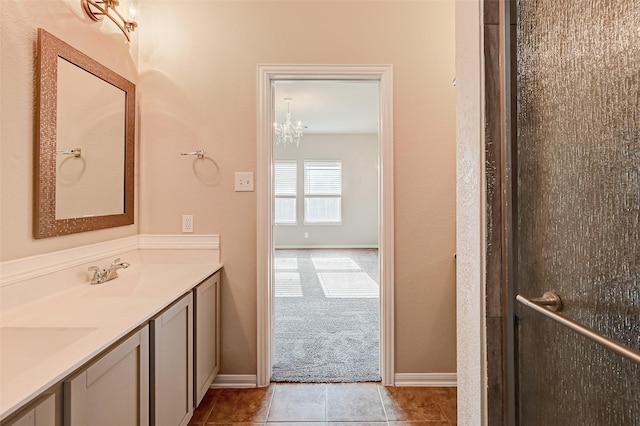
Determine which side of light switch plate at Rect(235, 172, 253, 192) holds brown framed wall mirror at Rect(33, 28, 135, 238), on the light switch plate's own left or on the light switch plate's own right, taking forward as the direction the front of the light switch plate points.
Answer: on the light switch plate's own right

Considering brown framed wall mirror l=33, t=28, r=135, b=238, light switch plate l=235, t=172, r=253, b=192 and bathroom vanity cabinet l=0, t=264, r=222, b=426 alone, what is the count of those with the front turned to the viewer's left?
0

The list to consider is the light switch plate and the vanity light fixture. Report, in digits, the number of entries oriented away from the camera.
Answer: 0

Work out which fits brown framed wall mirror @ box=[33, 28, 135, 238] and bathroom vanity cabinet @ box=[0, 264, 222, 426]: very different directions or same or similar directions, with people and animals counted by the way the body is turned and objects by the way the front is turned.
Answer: same or similar directions

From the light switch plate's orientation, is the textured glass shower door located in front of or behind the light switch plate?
in front

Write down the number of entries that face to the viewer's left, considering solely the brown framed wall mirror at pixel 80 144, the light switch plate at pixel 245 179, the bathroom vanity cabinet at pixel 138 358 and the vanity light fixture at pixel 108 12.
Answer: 0

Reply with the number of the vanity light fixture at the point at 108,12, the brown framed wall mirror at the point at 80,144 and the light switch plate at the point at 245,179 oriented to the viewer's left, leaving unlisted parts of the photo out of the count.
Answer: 0

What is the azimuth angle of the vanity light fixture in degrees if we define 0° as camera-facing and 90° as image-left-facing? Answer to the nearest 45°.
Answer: approximately 315°

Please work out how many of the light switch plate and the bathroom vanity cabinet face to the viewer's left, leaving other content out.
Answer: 0

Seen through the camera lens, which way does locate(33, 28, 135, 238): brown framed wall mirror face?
facing the viewer and to the right of the viewer

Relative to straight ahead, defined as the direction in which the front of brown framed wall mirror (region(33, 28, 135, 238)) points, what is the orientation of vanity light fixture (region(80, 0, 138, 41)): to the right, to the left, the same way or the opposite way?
the same way

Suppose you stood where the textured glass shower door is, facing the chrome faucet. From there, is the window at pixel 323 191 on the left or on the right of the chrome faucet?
right

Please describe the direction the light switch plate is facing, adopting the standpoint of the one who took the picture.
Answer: facing the viewer

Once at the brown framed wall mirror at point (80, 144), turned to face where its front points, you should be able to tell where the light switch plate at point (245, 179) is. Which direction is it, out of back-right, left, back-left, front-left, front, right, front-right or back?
front-left

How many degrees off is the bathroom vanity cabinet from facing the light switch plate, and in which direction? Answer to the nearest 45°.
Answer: approximately 90° to its left
